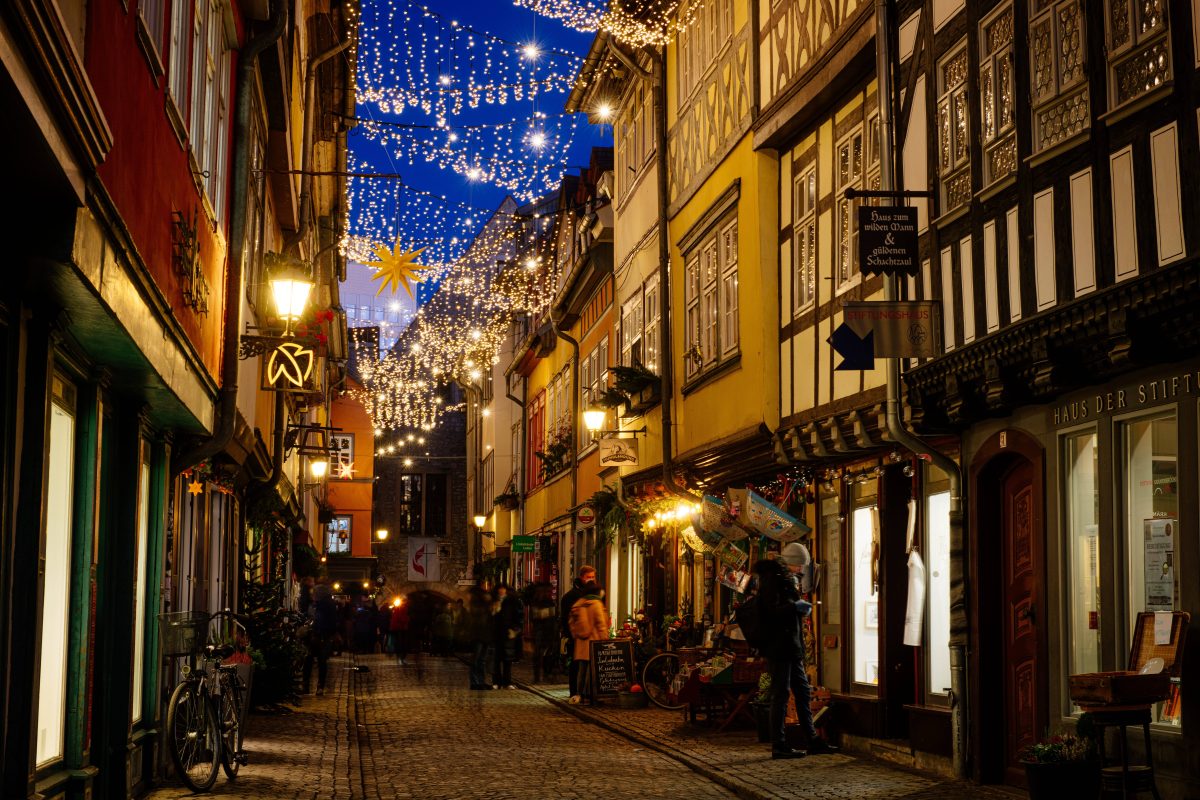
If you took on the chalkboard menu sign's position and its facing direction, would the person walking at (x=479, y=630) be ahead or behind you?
behind

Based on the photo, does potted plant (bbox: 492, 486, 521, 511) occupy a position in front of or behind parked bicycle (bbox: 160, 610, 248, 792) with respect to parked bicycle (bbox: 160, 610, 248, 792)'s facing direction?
behind

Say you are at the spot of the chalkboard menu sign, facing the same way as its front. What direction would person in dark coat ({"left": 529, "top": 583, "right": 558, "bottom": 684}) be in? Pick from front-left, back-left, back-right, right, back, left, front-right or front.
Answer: back

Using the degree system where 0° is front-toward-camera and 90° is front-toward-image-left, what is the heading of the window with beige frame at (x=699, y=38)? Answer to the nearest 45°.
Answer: approximately 45°

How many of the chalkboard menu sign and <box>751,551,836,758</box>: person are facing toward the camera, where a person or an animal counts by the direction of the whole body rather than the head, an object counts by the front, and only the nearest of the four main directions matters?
1
